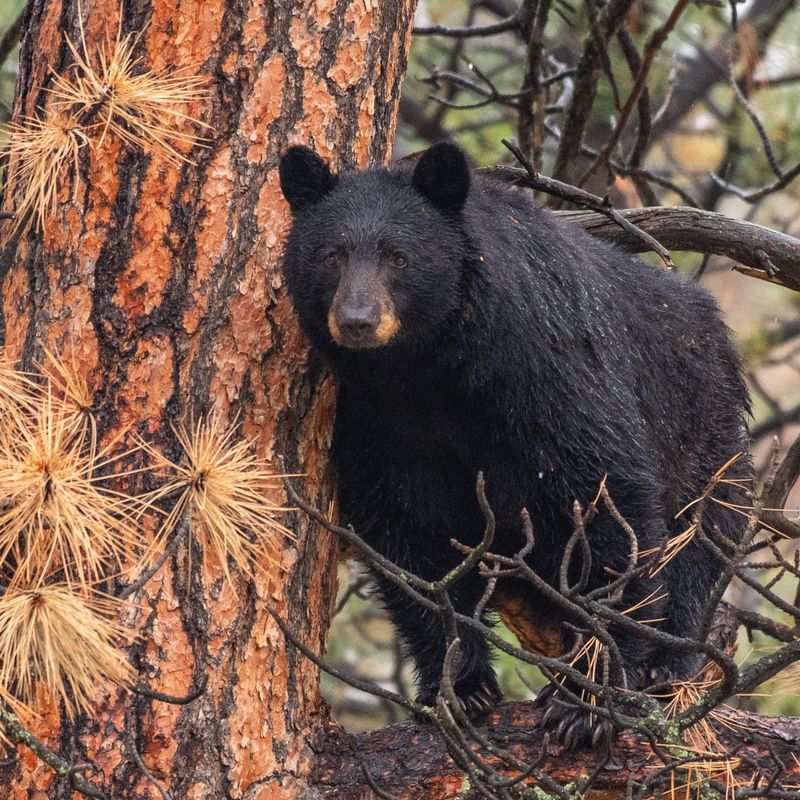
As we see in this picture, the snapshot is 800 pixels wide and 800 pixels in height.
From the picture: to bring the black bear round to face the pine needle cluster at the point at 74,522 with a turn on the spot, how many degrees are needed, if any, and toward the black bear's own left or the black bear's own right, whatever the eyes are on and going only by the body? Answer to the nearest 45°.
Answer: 0° — it already faces it

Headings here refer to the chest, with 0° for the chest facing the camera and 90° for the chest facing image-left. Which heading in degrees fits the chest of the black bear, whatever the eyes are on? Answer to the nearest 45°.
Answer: approximately 45°

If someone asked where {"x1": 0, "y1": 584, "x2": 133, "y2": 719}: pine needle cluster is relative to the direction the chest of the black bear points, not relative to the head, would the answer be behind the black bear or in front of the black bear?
in front

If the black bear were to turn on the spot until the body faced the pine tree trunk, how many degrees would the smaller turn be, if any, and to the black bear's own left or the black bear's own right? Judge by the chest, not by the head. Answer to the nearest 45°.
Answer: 0° — it already faces it

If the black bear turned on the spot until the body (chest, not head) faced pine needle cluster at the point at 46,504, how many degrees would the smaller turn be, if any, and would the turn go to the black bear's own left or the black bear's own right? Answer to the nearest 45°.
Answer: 0° — it already faces it
